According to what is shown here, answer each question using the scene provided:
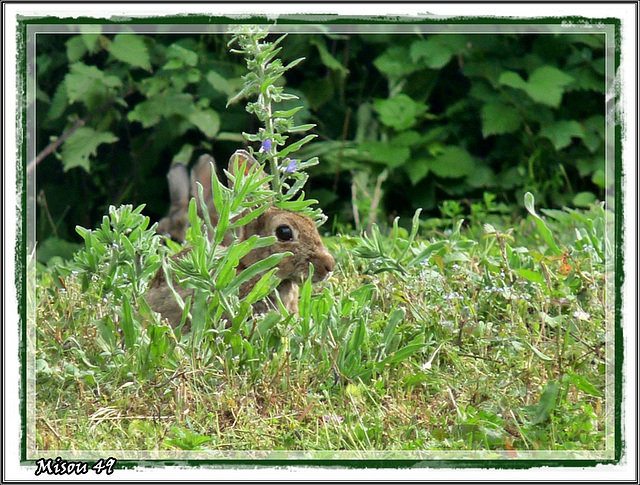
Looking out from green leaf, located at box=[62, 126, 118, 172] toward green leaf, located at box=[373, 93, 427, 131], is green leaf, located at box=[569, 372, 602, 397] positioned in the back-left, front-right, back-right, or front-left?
front-right

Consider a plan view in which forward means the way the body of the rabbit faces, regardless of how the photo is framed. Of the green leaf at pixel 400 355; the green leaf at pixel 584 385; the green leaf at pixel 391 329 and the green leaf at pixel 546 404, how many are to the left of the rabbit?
0

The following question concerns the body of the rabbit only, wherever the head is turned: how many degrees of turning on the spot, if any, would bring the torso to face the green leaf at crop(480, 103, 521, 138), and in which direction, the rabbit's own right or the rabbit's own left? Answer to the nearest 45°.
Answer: approximately 45° to the rabbit's own left

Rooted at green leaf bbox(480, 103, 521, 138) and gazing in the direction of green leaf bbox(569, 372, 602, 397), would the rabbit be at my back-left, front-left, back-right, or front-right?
front-right

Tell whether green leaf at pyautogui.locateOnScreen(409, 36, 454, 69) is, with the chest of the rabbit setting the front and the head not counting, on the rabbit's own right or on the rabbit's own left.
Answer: on the rabbit's own left

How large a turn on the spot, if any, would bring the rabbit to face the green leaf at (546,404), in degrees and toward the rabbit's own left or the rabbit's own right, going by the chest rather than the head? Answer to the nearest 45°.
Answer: approximately 45° to the rabbit's own right

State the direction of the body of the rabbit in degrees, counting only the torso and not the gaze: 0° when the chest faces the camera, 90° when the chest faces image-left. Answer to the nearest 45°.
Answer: approximately 270°

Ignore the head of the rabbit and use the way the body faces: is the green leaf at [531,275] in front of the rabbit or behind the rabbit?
in front

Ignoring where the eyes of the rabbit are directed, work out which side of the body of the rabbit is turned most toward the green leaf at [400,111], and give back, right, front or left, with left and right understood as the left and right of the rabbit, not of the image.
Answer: left

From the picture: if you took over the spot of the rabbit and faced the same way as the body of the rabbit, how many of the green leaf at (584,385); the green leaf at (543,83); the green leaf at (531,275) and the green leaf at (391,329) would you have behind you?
0

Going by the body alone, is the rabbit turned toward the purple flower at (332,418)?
no

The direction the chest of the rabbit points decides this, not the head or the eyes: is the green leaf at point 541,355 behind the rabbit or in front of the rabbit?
in front

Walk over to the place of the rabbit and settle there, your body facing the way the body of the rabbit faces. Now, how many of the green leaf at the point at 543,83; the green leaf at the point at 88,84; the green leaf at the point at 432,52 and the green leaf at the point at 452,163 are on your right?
0

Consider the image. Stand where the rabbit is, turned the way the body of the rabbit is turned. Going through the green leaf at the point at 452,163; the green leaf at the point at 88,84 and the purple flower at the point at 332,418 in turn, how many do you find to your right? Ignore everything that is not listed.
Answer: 1

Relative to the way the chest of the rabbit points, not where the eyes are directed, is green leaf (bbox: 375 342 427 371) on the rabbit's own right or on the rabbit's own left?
on the rabbit's own right

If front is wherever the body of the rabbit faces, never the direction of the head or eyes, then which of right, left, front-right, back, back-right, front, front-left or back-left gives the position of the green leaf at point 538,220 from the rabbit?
front

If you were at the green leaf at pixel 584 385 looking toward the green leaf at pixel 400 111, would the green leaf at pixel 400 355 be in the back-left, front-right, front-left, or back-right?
front-left

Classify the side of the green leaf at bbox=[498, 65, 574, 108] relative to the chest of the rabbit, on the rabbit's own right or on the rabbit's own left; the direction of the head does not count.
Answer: on the rabbit's own left
